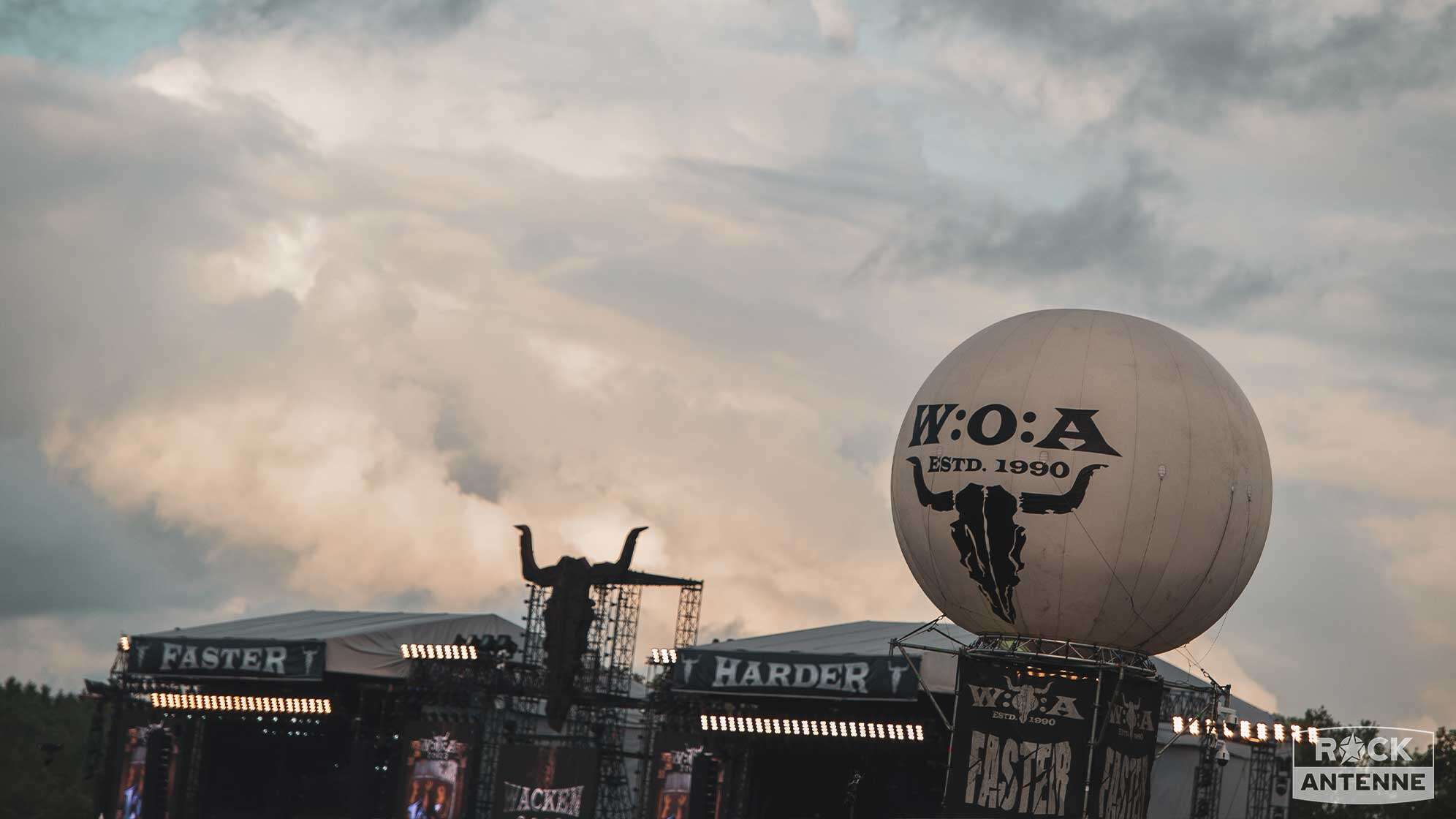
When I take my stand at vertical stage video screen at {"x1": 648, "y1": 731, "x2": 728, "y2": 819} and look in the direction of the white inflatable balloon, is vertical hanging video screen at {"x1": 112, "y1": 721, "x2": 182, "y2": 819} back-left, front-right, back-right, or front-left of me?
back-right

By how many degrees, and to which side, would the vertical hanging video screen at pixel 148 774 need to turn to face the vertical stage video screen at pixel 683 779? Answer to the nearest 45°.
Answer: approximately 45° to its left

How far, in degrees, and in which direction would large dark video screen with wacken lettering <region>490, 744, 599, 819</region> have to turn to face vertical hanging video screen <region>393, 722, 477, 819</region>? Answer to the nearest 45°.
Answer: approximately 135° to its right

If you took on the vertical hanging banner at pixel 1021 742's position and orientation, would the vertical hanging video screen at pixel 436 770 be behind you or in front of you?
behind

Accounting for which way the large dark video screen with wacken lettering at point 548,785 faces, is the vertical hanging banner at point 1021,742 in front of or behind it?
in front

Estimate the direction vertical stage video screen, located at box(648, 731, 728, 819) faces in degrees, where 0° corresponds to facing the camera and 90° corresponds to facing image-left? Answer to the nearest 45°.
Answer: approximately 0°
